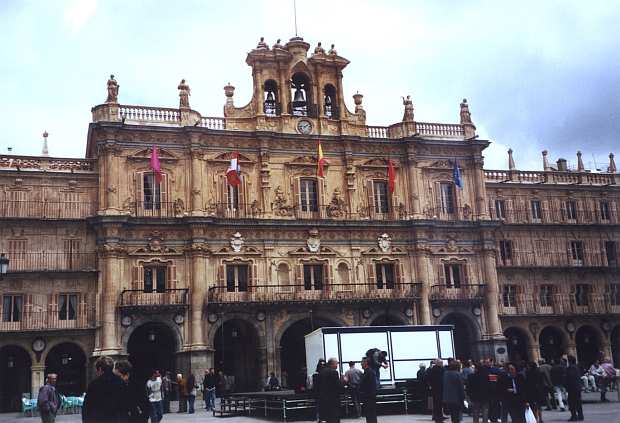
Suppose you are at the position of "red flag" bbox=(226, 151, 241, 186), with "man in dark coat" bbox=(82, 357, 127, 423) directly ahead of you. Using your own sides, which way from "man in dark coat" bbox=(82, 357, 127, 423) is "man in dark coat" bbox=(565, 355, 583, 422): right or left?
left

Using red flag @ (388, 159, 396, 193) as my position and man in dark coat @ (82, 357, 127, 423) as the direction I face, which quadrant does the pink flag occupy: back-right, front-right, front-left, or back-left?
front-right

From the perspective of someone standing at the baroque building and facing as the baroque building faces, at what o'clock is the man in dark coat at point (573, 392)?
The man in dark coat is roughly at 11 o'clock from the baroque building.

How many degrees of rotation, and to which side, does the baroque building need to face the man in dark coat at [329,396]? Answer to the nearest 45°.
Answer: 0° — it already faces them

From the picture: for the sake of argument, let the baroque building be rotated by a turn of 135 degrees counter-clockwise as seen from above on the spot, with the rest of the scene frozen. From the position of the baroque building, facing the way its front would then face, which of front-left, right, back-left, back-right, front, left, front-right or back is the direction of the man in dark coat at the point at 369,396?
back-right

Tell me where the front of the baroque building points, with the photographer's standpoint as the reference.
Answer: facing the viewer

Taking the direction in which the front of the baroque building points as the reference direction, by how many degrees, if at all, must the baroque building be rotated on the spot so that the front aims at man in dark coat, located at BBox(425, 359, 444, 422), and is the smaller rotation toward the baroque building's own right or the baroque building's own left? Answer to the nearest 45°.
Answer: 0° — it already faces them

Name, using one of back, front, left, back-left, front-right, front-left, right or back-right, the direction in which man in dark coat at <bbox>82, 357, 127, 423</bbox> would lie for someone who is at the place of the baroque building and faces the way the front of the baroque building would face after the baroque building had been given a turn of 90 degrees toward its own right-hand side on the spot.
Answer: left
